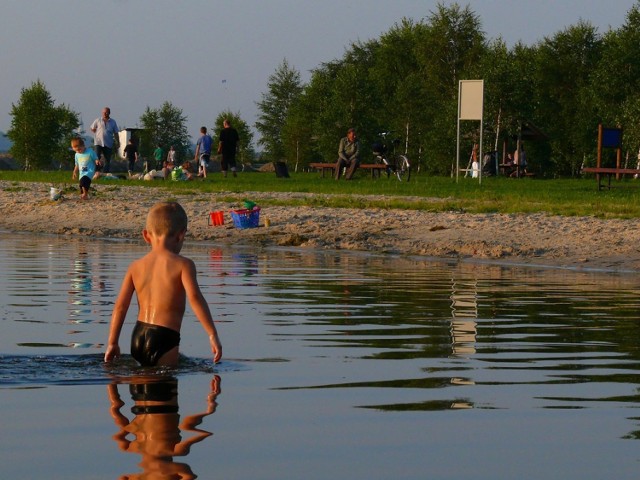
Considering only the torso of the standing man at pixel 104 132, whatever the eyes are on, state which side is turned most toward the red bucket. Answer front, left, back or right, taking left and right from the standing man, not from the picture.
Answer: front

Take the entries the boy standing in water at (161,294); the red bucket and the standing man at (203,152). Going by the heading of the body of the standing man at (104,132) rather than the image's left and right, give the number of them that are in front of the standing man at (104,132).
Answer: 2

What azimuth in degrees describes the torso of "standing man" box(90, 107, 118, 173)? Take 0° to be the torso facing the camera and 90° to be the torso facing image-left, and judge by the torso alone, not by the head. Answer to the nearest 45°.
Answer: approximately 0°

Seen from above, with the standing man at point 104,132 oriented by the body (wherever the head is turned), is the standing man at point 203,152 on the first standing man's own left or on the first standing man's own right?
on the first standing man's own left

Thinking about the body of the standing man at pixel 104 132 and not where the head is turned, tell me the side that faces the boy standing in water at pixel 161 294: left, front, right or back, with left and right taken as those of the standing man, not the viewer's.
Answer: front

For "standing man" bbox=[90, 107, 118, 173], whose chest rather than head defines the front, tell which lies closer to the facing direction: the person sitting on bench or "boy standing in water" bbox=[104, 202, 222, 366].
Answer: the boy standing in water

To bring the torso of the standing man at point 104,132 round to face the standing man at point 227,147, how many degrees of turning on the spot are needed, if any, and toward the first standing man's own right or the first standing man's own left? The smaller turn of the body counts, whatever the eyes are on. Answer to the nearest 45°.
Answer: approximately 135° to the first standing man's own left

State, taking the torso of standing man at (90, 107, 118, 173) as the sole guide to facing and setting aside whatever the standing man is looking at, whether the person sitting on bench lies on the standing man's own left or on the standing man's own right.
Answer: on the standing man's own left

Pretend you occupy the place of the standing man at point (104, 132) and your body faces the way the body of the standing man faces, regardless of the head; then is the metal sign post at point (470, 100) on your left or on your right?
on your left
